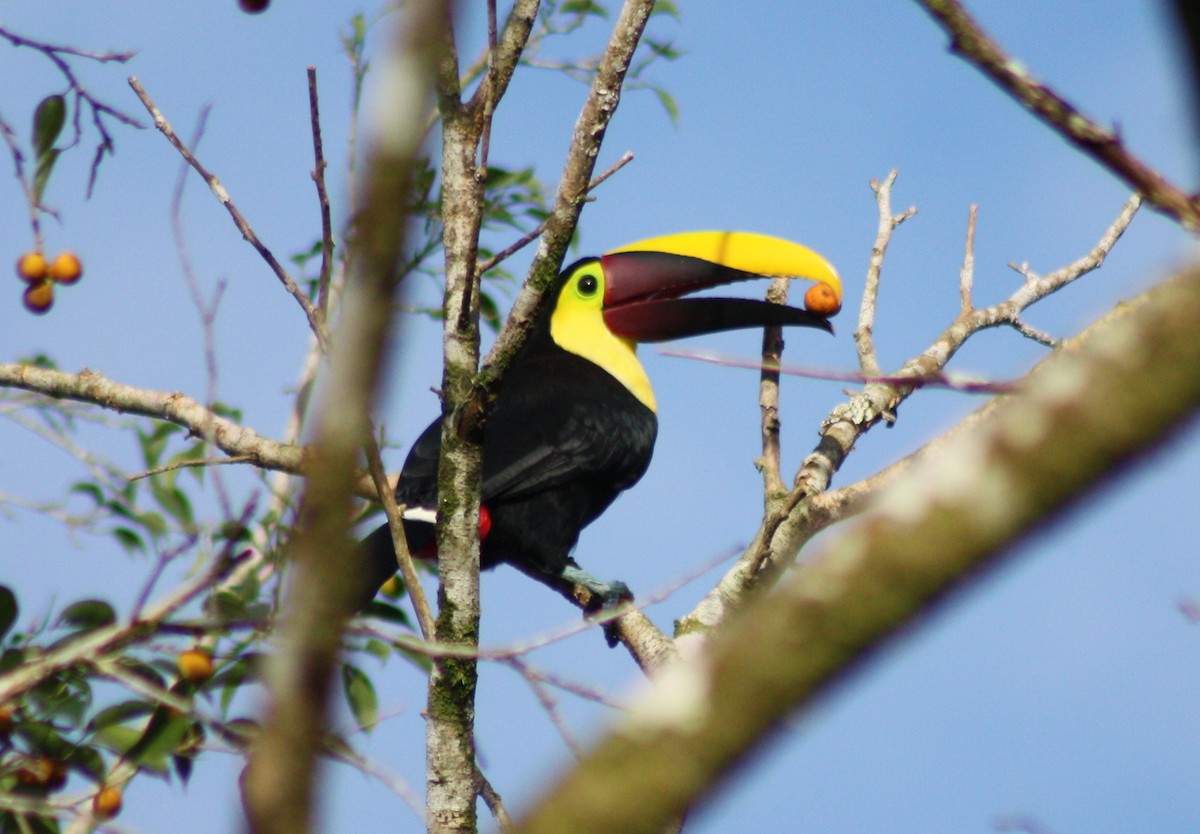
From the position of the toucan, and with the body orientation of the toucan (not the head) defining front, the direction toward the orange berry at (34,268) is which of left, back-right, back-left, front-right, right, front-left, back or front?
back-right

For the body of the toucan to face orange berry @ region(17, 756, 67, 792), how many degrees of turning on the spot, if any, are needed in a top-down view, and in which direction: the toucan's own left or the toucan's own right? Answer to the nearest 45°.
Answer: approximately 135° to the toucan's own right

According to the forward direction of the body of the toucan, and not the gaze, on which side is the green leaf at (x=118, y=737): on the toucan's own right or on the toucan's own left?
on the toucan's own right

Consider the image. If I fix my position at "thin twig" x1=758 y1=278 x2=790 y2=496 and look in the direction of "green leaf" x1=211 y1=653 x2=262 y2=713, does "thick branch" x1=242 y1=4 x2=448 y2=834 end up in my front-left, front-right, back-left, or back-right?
front-left

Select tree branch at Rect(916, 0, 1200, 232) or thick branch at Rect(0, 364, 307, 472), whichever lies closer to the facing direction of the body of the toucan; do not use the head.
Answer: the tree branch

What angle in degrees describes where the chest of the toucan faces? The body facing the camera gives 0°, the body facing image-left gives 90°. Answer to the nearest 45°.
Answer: approximately 270°

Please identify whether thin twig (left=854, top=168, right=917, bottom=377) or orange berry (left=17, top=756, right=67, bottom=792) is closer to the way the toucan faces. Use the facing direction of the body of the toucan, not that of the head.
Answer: the thin twig

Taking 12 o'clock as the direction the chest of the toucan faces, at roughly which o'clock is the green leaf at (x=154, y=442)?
The green leaf is roughly at 5 o'clock from the toucan.

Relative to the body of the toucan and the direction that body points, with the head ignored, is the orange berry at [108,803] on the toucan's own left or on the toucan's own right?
on the toucan's own right
